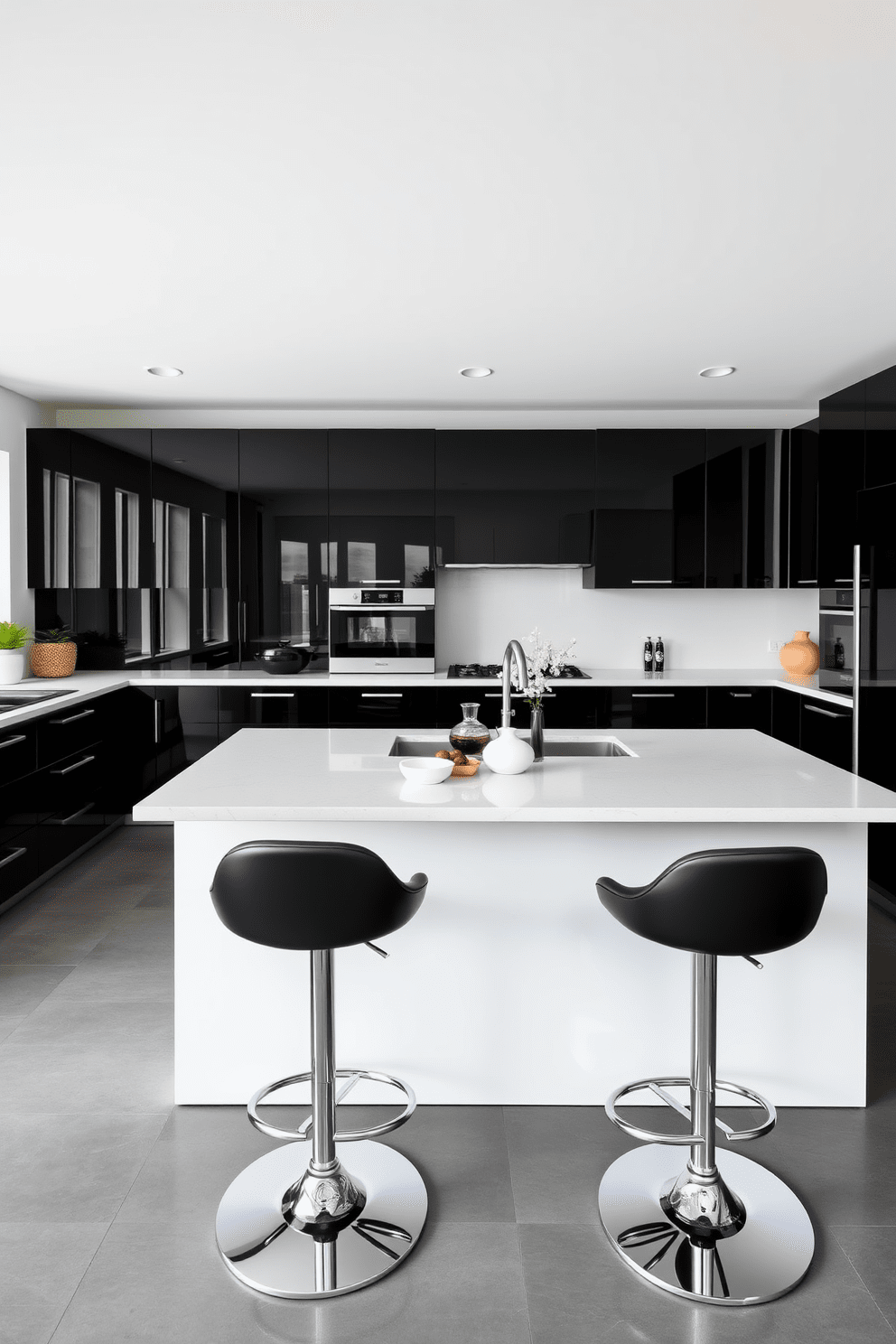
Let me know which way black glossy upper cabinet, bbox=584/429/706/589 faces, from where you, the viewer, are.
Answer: facing the viewer

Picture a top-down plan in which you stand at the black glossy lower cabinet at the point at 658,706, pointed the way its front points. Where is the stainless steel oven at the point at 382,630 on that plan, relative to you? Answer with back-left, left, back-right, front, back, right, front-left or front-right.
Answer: right

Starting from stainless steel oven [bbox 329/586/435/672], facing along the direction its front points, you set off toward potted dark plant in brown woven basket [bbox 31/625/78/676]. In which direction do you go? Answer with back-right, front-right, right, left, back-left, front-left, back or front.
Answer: right

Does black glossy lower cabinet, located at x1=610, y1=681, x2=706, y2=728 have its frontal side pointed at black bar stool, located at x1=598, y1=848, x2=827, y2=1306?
yes

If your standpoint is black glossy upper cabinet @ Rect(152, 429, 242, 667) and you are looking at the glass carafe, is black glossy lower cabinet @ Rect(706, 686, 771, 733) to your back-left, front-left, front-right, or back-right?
front-left

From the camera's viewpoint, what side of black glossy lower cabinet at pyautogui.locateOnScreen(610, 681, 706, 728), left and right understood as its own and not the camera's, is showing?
front

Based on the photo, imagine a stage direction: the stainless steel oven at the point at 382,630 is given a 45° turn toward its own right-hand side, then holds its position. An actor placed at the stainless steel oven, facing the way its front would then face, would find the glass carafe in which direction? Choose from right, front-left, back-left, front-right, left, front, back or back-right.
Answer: front-left

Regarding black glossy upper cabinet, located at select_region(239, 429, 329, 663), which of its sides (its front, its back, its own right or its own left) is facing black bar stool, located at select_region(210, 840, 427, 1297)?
front

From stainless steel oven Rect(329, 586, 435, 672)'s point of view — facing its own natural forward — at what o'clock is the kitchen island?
The kitchen island is roughly at 12 o'clock from the stainless steel oven.

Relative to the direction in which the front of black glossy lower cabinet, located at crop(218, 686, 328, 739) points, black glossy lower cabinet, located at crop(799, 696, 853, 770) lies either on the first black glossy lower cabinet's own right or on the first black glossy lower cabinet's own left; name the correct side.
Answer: on the first black glossy lower cabinet's own left

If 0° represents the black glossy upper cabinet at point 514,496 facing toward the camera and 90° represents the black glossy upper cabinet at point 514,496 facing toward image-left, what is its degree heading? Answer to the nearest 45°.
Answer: approximately 0°

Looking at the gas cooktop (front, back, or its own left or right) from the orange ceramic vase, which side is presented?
left

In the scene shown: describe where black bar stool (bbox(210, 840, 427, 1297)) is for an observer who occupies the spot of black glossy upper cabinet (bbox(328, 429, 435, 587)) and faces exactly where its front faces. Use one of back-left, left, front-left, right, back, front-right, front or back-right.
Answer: front
